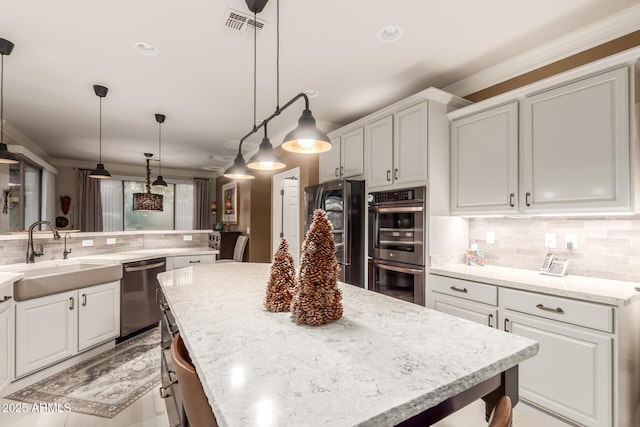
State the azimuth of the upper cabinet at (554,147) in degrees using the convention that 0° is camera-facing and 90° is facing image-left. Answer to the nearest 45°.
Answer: approximately 45°

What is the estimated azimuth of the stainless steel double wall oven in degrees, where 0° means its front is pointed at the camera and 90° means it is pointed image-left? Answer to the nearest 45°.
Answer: approximately 45°

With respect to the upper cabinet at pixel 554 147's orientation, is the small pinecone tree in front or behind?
in front

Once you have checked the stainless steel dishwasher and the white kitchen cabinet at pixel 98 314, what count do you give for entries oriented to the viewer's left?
0

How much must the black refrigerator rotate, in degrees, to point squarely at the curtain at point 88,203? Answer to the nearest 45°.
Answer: approximately 90° to its right

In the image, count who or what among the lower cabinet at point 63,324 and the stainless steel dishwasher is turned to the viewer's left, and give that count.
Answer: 0

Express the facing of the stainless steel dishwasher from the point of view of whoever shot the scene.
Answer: facing the viewer and to the right of the viewer

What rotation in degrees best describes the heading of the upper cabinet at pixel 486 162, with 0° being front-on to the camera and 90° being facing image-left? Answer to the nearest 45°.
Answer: approximately 45°

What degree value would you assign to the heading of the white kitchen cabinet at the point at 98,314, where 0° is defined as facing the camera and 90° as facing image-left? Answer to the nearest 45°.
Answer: approximately 315°

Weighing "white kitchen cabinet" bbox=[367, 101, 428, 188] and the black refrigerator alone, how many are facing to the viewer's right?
0

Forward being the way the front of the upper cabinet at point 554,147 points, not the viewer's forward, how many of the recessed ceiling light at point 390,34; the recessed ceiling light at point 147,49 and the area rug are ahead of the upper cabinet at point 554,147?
3

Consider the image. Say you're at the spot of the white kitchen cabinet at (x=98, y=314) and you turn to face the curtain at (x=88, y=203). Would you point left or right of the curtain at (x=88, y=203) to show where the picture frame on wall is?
right

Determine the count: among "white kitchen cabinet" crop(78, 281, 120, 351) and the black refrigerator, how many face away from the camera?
0

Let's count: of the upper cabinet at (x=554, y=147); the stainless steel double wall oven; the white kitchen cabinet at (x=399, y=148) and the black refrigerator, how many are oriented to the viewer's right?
0

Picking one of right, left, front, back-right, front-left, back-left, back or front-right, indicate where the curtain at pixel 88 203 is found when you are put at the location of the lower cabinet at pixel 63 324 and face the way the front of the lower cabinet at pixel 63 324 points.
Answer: back-left

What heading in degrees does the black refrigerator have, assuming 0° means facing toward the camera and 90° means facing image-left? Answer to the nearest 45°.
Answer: approximately 45°

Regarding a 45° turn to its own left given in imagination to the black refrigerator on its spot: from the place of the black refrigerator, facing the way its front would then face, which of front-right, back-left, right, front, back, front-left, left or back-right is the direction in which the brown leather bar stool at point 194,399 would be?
front
